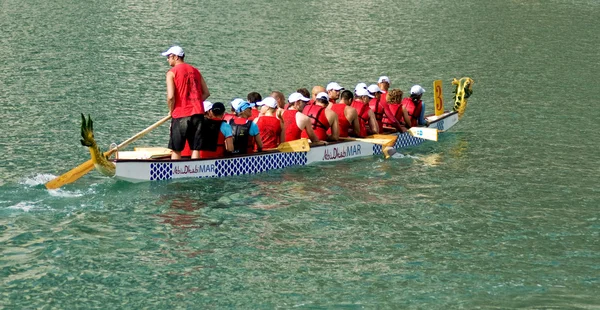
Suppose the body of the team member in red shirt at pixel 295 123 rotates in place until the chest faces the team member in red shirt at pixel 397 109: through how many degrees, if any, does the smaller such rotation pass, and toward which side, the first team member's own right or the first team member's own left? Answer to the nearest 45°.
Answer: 0° — they already face them

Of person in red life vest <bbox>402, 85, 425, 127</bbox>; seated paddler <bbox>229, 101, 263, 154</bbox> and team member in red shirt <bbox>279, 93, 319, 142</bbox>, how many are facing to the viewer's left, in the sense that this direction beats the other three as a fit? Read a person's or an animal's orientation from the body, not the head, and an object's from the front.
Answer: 0

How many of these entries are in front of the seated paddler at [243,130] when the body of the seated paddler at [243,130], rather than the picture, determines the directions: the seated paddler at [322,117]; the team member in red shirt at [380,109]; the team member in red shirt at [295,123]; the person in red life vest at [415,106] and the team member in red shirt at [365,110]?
5

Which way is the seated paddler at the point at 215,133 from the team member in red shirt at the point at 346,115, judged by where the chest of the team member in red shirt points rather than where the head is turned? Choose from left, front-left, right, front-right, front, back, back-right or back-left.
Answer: back

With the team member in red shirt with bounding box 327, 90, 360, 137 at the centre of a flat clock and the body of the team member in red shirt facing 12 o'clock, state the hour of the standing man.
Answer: The standing man is roughly at 6 o'clock from the team member in red shirt.

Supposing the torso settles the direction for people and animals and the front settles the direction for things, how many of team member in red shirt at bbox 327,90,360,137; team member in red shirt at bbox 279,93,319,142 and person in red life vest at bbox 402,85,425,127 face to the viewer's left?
0

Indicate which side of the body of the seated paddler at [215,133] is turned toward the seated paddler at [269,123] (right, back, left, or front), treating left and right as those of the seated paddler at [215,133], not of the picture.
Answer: front

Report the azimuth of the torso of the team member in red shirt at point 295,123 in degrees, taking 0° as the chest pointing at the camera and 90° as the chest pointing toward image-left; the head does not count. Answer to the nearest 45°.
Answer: approximately 225°

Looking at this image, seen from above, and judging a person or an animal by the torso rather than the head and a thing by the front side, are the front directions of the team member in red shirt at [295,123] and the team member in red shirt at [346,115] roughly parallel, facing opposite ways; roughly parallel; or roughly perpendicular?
roughly parallel

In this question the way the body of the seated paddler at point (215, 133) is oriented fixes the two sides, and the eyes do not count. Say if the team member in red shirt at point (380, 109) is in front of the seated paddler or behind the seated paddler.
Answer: in front

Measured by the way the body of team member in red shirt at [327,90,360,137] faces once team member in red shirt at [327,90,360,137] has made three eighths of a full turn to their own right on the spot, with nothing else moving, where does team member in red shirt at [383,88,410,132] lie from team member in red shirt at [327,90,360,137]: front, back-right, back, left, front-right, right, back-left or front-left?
back-left

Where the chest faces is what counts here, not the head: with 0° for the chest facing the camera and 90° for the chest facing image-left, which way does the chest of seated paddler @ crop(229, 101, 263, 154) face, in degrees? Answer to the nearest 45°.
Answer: approximately 225°

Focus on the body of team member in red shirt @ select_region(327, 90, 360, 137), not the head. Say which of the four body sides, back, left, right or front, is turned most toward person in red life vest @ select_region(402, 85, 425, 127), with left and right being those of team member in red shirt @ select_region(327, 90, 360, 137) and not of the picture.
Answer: front

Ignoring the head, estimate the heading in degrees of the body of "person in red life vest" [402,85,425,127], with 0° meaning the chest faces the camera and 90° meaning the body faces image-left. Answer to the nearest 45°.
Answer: approximately 225°
